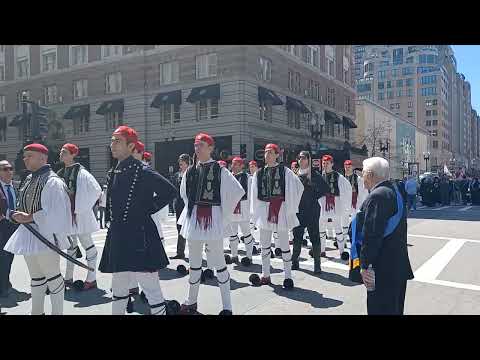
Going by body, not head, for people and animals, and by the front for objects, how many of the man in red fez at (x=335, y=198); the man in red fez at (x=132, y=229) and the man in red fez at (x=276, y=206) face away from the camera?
0

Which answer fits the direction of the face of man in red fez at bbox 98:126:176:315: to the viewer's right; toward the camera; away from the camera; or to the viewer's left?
to the viewer's left

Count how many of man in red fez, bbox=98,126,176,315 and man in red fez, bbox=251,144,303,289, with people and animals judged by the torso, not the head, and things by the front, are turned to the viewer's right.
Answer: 0

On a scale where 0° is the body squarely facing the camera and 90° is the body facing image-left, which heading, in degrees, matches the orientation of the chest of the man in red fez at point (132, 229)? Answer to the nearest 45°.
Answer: approximately 45°

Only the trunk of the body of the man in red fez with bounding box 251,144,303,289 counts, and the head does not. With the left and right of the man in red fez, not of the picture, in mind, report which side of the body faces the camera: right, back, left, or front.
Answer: front

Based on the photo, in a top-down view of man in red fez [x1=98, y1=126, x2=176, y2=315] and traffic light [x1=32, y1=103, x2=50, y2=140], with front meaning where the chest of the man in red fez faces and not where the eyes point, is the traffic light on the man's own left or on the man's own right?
on the man's own right

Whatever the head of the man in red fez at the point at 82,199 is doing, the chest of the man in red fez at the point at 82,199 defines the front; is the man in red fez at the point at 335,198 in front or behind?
behind

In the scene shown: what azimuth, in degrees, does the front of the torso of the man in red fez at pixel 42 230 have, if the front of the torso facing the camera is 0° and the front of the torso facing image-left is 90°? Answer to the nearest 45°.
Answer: approximately 45°

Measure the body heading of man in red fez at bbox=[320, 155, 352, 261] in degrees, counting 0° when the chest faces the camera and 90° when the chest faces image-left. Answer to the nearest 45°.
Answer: approximately 45°
